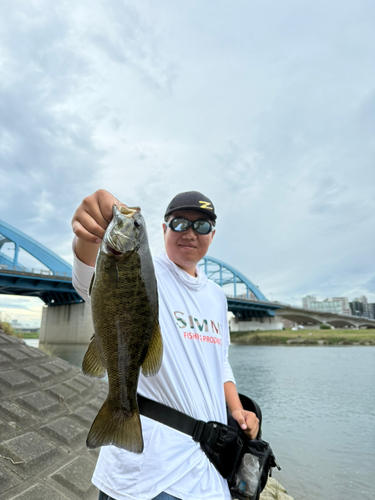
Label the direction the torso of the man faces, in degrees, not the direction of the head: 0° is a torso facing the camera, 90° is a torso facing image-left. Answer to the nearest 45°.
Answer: approximately 315°
